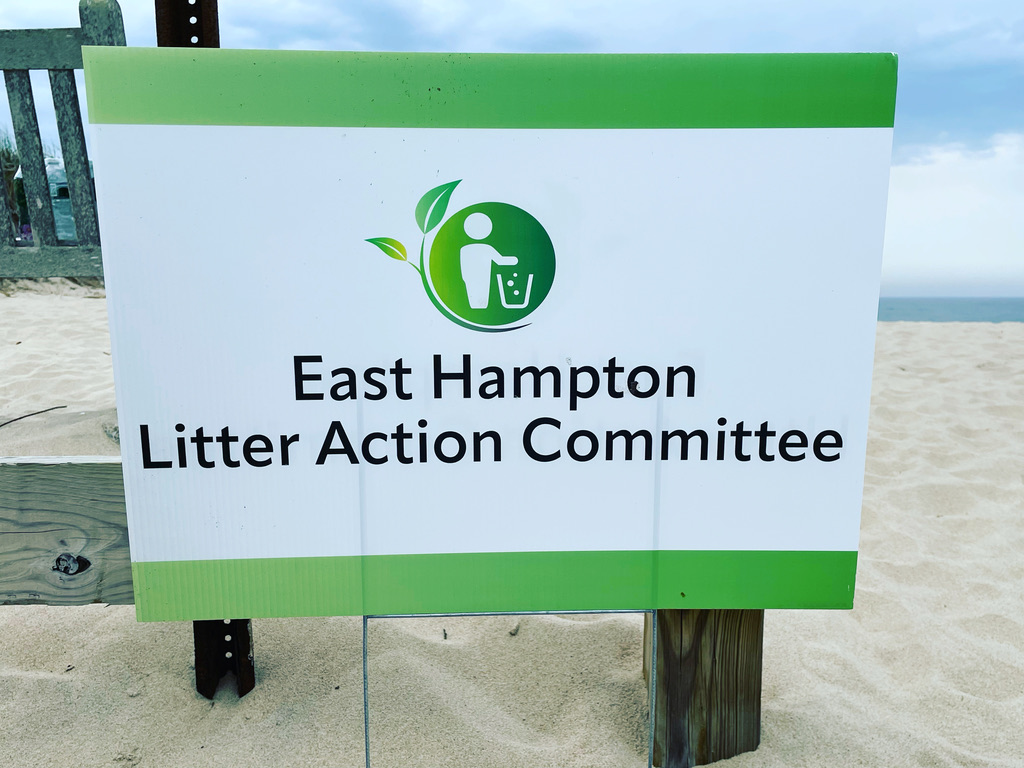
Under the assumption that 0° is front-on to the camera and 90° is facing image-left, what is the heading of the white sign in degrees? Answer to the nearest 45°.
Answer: approximately 0°

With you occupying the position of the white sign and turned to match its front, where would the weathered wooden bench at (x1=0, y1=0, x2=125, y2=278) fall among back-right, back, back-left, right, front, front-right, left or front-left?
back-right
